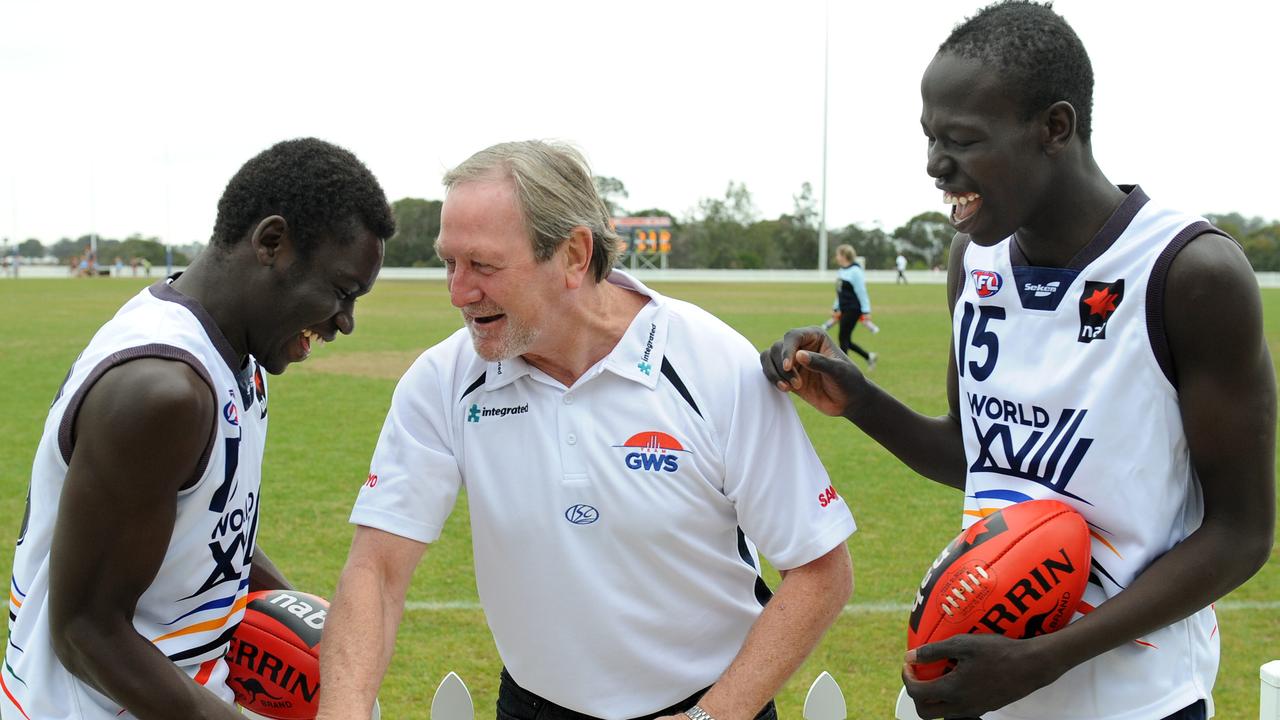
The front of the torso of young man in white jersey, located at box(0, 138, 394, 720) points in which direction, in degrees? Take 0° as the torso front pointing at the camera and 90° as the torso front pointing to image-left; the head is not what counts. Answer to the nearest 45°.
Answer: approximately 270°

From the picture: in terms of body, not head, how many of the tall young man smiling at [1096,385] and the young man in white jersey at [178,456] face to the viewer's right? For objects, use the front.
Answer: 1

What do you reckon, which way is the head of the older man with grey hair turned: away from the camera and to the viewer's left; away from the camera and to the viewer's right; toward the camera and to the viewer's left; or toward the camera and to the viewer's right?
toward the camera and to the viewer's left

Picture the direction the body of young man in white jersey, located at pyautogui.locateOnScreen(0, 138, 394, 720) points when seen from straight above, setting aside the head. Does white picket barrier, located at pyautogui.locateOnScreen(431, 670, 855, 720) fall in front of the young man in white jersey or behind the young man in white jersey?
in front

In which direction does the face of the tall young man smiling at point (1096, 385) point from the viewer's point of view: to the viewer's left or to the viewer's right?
to the viewer's left

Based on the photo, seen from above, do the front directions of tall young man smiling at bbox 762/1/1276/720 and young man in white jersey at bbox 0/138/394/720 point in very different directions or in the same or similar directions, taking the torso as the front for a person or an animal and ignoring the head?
very different directions

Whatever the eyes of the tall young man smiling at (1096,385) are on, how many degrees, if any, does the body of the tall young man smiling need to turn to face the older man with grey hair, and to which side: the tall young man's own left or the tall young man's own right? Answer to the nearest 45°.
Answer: approximately 45° to the tall young man's own right

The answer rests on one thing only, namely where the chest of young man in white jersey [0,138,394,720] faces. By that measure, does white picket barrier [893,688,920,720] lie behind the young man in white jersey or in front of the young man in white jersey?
in front

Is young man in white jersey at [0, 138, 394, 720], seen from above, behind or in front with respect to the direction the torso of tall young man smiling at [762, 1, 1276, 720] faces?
in front

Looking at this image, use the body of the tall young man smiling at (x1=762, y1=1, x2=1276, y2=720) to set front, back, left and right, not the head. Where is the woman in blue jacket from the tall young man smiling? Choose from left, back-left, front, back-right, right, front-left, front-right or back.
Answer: back-right
